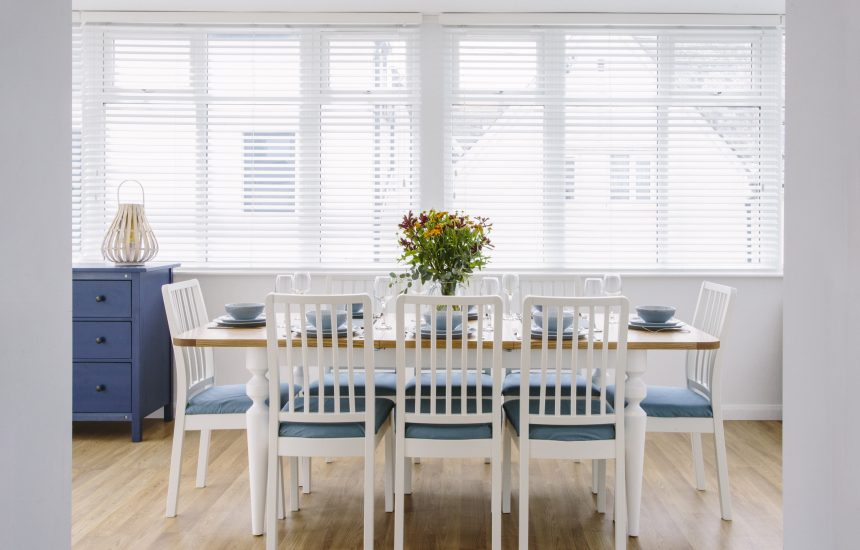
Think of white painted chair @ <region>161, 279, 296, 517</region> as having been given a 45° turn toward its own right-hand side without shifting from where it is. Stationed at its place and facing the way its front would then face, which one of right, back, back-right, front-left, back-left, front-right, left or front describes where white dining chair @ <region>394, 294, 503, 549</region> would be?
front

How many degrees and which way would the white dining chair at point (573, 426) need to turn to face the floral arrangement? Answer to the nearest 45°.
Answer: approximately 45° to its left

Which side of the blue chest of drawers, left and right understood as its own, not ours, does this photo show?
front

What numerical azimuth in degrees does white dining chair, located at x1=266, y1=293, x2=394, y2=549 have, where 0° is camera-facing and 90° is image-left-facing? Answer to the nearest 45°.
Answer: approximately 180°

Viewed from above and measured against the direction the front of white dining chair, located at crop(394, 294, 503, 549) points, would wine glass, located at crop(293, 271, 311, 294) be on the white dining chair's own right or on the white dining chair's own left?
on the white dining chair's own left

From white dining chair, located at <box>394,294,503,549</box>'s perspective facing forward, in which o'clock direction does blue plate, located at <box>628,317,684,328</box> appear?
The blue plate is roughly at 2 o'clock from the white dining chair.

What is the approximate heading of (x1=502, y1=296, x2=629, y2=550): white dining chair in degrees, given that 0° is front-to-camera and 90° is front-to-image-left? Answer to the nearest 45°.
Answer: approximately 180°

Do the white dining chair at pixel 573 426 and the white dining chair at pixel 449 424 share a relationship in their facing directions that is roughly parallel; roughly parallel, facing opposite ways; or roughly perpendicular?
roughly parallel

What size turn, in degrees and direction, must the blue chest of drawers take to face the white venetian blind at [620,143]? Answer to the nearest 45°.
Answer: approximately 90° to its left

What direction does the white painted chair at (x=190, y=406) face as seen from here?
to the viewer's right

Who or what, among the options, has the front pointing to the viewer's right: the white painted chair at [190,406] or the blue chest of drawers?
the white painted chair

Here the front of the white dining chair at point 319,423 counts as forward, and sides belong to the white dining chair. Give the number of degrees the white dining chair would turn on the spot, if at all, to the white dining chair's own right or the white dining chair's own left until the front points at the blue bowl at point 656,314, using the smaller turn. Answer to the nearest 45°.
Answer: approximately 90° to the white dining chair's own right

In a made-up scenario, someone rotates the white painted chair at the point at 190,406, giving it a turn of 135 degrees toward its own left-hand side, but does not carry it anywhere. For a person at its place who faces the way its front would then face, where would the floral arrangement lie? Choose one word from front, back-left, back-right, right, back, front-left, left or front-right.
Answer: back-right

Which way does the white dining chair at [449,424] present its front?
away from the camera

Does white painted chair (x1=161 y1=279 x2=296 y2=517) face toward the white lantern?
no

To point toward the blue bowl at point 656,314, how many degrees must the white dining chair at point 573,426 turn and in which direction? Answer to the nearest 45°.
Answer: approximately 45° to its right

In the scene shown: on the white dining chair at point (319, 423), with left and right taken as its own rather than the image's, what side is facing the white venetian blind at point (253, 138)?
front
